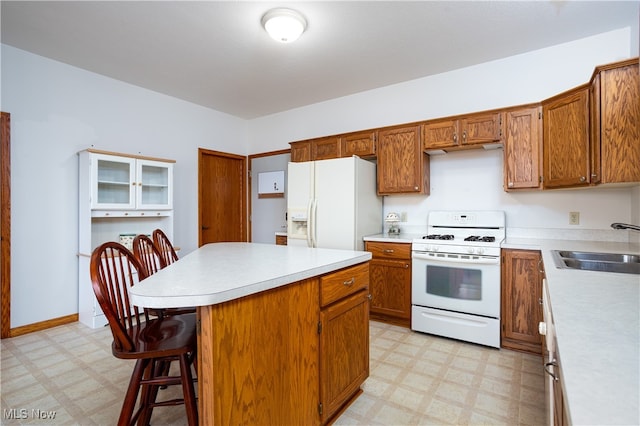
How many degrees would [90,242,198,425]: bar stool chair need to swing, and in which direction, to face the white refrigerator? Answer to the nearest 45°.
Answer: approximately 90° to its left

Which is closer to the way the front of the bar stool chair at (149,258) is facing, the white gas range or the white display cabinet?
the white gas range

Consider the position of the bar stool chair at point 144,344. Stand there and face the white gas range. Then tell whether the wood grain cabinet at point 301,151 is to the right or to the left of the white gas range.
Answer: left

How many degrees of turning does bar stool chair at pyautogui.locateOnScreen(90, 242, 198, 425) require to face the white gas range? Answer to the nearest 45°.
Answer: approximately 45° to its left

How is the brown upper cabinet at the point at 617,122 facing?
to the viewer's left

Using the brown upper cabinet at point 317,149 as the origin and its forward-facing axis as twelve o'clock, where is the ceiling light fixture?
The ceiling light fixture is roughly at 11 o'clock from the brown upper cabinet.

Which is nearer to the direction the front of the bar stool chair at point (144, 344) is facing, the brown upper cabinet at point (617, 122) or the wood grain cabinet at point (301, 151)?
the brown upper cabinet

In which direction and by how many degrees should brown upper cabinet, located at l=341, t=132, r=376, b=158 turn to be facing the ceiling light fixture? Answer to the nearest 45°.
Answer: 0° — it already faces it

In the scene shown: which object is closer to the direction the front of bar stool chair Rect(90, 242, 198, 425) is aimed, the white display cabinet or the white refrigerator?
the white refrigerator
